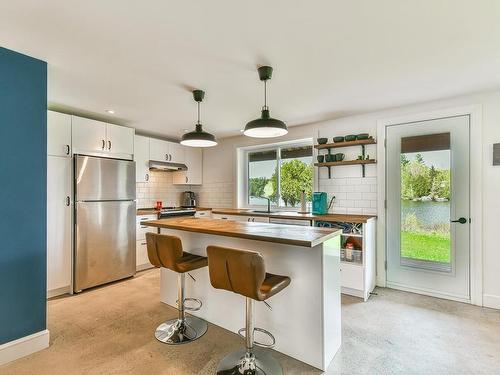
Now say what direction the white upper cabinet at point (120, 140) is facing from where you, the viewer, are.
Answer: facing the viewer and to the right of the viewer

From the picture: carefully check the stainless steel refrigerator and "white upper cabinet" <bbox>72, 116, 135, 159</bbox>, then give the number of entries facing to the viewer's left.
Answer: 0

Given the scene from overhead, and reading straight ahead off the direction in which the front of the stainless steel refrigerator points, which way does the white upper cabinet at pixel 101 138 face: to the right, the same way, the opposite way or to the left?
the same way

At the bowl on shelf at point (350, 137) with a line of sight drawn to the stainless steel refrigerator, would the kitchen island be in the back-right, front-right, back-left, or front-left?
front-left

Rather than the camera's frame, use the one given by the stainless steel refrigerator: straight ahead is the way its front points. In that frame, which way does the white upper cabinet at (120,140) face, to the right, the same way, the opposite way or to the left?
the same way

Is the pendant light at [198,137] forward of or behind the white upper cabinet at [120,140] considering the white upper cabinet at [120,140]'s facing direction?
forward

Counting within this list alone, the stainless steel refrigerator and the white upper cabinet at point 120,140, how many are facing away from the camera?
0

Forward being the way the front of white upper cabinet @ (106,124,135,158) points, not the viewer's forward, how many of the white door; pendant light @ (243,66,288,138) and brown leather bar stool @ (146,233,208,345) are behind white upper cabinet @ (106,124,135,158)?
0

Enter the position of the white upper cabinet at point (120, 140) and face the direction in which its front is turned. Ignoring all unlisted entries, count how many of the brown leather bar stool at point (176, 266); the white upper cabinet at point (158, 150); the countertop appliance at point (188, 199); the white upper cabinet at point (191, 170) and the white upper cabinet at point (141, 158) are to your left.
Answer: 4

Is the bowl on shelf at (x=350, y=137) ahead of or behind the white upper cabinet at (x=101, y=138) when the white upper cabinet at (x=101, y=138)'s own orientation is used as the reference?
ahead

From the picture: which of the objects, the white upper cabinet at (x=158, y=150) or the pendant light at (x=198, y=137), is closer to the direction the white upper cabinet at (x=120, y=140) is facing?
the pendant light

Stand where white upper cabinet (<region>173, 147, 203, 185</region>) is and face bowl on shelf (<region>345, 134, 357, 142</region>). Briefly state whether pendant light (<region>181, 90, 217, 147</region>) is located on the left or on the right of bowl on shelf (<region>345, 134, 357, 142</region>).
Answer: right
